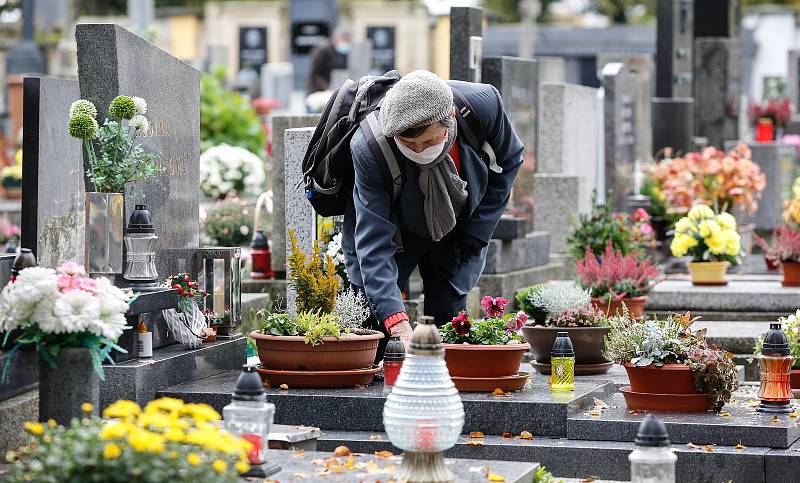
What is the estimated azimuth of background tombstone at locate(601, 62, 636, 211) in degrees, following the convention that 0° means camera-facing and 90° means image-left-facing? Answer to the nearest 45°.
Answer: approximately 315°

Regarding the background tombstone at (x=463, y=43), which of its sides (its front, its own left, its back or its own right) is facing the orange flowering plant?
front

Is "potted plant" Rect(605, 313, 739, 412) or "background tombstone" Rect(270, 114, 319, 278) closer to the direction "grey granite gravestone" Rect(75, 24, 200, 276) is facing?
the potted plant

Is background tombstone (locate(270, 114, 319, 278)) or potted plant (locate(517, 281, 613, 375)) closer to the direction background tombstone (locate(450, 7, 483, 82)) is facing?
the potted plant

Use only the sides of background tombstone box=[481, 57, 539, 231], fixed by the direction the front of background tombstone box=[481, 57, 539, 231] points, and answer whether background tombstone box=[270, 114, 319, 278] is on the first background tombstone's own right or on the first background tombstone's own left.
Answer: on the first background tombstone's own right

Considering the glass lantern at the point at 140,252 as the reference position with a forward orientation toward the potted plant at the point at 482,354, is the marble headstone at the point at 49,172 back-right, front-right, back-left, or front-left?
back-left

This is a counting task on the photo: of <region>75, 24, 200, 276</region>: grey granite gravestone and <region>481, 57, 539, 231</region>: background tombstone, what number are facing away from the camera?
0

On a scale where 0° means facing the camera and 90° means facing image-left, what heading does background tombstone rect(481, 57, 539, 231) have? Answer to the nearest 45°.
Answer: approximately 315°

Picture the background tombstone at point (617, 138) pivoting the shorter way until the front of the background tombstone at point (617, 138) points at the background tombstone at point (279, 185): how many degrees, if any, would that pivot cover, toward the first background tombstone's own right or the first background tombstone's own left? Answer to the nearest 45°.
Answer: approximately 90° to the first background tombstone's own right

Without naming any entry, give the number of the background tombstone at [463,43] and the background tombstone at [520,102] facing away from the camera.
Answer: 0

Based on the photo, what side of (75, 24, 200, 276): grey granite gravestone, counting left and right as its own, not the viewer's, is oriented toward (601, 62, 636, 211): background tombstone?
left
